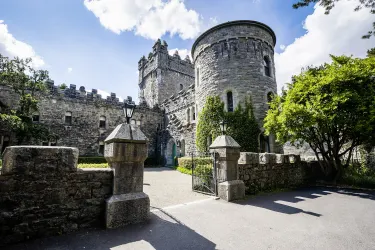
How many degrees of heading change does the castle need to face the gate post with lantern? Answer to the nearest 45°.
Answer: approximately 45° to its left

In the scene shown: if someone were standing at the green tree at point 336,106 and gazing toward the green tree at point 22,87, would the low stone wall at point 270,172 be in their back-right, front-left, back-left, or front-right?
front-left

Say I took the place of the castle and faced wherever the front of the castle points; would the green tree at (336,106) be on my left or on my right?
on my left

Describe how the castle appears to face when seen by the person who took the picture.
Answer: facing the viewer and to the left of the viewer

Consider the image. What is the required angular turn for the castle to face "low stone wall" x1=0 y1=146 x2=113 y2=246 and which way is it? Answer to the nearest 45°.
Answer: approximately 45° to its left

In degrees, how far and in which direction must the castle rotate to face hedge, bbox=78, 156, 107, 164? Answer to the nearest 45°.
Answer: approximately 45° to its right

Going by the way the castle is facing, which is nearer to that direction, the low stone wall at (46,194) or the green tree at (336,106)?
the low stone wall
